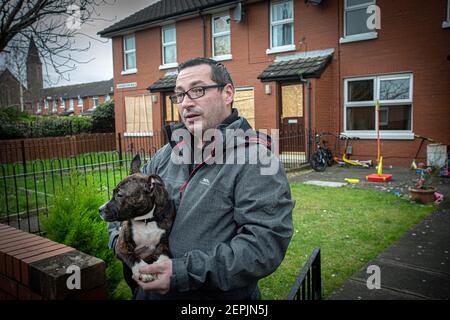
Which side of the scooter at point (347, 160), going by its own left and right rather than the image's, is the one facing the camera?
left

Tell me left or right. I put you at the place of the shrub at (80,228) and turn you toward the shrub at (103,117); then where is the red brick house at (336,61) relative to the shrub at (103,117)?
right

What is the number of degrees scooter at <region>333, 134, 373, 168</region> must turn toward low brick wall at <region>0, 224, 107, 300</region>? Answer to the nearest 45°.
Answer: approximately 90° to its left

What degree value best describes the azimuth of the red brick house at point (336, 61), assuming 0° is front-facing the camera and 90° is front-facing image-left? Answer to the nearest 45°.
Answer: approximately 45°

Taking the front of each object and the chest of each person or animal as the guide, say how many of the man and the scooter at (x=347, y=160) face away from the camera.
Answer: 0

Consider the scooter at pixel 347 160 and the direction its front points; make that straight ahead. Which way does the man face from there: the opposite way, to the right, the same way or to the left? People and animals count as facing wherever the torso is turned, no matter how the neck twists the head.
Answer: to the left

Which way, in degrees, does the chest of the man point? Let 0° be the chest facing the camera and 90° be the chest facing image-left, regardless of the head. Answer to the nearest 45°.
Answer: approximately 45°

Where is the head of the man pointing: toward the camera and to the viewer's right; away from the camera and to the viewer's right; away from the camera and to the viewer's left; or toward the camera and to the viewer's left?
toward the camera and to the viewer's left

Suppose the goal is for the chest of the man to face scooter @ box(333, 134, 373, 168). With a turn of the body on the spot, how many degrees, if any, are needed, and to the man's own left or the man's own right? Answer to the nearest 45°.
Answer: approximately 180°

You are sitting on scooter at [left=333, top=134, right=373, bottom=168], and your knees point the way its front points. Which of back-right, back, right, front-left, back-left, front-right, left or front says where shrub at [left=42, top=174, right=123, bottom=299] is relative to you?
left

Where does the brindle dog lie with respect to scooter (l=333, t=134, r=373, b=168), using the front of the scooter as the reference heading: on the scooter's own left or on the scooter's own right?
on the scooter's own left
